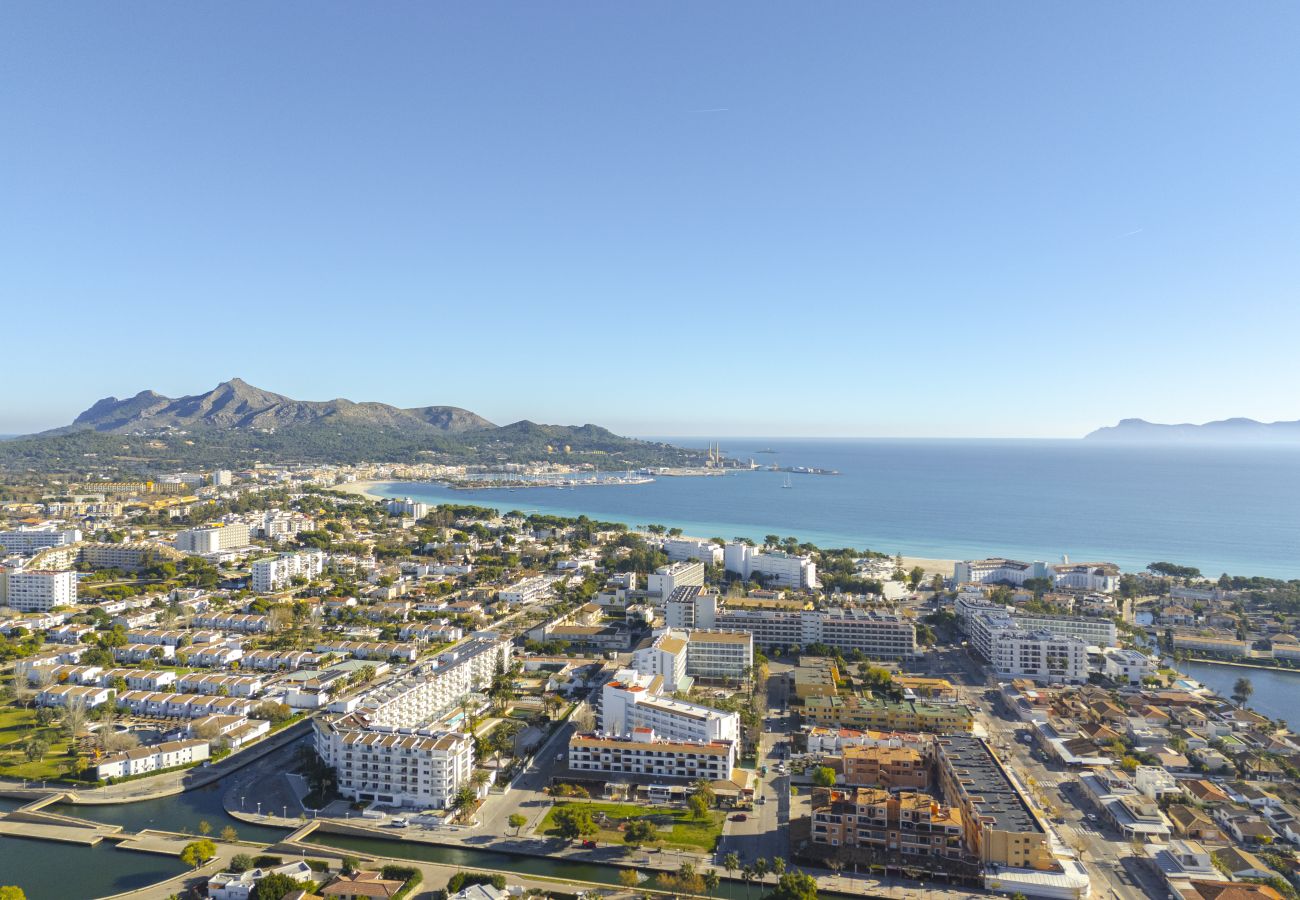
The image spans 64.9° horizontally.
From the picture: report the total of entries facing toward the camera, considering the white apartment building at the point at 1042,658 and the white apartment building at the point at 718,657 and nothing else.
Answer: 2

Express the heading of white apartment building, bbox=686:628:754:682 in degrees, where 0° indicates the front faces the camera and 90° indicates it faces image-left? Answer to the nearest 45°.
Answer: approximately 0°

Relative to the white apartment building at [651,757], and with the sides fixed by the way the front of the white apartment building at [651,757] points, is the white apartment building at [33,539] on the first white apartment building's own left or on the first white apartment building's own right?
on the first white apartment building's own right

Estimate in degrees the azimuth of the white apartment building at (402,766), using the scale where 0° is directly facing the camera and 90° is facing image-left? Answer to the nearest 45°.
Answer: approximately 0°

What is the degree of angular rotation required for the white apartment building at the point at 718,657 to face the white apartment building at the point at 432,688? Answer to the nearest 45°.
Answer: approximately 45° to its right

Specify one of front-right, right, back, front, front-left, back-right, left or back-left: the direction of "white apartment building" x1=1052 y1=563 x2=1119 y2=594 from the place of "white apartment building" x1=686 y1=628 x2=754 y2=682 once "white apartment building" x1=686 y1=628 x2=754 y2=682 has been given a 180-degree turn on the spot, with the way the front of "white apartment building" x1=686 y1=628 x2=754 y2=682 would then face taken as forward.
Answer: front-right

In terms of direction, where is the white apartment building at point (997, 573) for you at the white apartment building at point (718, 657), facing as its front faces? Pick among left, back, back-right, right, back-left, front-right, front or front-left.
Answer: back-left

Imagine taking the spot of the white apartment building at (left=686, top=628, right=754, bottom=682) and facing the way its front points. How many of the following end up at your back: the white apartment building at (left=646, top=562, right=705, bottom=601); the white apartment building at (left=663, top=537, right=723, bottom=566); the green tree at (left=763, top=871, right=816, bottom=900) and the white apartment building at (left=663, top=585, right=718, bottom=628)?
3
